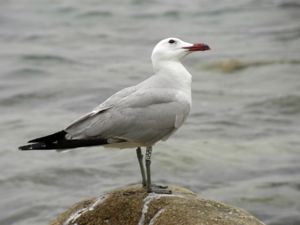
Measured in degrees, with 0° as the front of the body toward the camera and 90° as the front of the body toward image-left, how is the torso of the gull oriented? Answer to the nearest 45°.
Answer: approximately 270°
